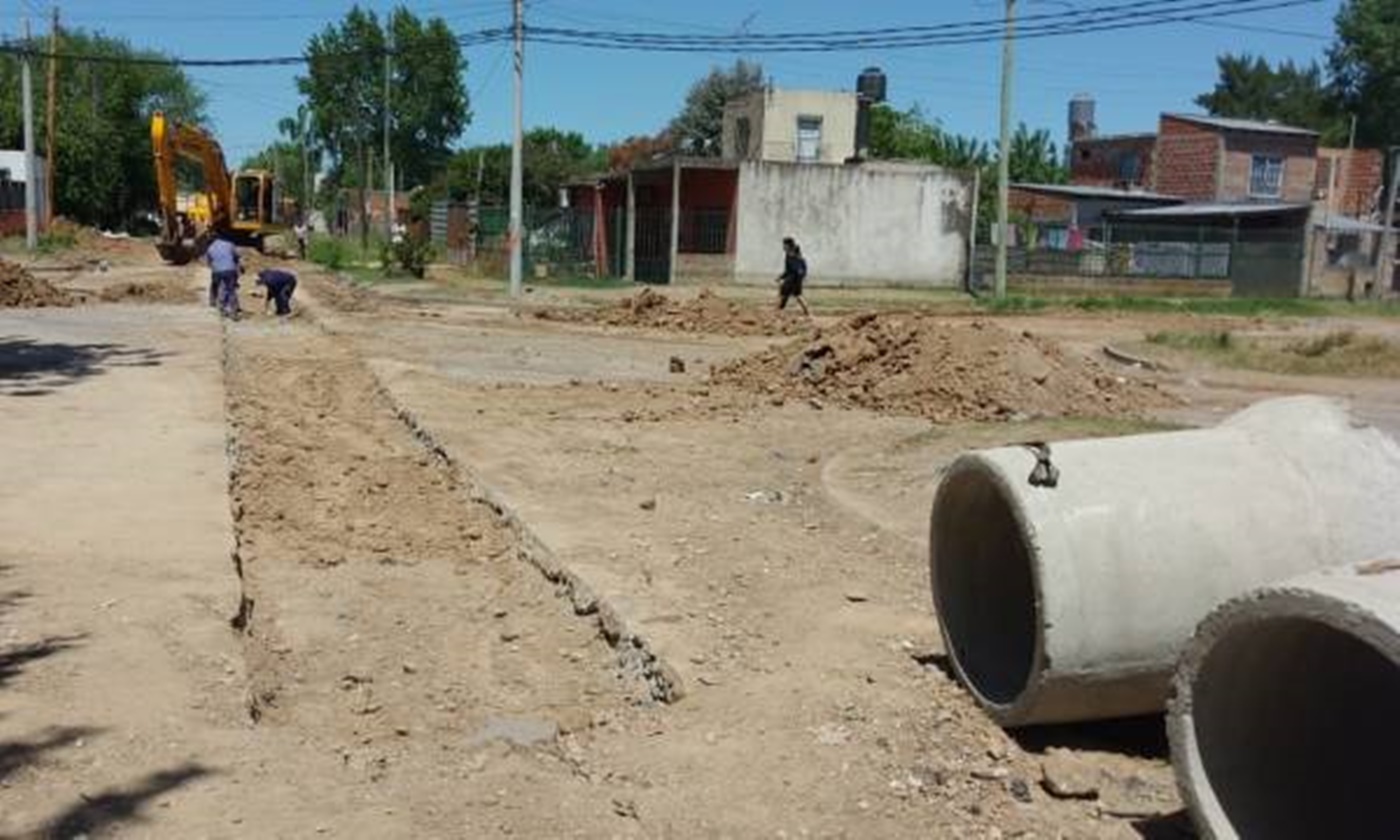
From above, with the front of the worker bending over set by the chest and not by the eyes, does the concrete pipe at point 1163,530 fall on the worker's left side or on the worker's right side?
on the worker's left side

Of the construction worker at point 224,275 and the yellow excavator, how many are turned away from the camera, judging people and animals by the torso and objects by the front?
1

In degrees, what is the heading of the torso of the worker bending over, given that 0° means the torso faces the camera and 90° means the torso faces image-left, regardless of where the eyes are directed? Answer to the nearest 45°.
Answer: approximately 90°

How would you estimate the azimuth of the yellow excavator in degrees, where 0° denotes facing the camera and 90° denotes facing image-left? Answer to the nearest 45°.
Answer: approximately 45°

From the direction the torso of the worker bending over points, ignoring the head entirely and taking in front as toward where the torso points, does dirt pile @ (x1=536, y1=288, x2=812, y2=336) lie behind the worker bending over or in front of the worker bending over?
behind

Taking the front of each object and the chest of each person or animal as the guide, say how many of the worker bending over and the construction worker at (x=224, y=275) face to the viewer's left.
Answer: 1

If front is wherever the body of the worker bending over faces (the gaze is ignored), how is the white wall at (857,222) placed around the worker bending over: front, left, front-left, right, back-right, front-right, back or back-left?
back-right

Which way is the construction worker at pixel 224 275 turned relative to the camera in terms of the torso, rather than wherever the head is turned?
away from the camera

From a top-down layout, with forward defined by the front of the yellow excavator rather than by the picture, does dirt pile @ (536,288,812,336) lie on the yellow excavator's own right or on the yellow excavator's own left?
on the yellow excavator's own left

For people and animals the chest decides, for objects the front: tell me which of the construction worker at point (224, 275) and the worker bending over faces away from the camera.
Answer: the construction worker

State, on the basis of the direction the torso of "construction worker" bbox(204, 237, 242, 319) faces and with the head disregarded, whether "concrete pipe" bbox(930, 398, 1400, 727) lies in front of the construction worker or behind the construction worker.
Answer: behind

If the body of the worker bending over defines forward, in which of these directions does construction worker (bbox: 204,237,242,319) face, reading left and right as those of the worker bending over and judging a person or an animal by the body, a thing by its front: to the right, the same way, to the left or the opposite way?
to the right
